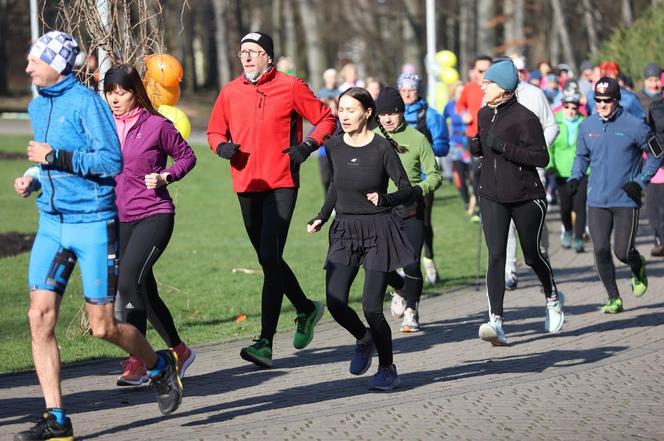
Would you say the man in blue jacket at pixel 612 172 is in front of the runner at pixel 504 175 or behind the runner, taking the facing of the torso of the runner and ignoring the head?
behind

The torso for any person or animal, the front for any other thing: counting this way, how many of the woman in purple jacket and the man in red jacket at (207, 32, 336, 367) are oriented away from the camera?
0

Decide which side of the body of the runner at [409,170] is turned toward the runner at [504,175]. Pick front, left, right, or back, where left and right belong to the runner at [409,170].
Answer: left

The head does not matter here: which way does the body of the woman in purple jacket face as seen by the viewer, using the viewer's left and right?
facing the viewer and to the left of the viewer

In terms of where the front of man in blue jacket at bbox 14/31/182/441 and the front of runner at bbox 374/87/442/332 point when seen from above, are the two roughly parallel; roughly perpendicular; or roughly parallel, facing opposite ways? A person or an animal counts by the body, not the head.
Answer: roughly parallel

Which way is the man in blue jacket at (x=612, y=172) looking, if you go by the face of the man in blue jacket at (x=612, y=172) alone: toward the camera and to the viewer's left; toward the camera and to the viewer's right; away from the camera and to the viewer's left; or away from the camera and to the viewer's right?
toward the camera and to the viewer's left

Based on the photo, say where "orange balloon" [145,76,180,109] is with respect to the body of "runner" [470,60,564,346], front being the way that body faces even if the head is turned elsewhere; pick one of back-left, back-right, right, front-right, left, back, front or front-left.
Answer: front-right

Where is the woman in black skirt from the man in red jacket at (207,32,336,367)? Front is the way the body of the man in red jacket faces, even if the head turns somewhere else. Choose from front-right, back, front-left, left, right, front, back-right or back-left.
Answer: left

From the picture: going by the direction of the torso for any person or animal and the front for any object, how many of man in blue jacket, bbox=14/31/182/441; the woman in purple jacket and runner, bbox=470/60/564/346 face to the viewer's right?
0

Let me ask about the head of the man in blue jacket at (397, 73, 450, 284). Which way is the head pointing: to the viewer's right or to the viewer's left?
to the viewer's left

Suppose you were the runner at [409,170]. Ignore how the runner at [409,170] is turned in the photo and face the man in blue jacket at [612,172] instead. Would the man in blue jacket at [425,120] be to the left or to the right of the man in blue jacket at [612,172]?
left

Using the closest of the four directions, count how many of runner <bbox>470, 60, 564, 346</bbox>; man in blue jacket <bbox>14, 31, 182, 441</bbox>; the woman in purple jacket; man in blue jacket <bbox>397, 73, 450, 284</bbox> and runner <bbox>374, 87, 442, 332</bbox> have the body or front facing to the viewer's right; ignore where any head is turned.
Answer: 0

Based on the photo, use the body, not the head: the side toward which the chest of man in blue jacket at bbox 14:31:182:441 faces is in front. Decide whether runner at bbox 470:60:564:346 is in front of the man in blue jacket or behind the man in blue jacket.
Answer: behind

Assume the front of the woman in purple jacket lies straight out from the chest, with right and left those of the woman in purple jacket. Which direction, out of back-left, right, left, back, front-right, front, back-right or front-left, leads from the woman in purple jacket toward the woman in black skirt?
back-left

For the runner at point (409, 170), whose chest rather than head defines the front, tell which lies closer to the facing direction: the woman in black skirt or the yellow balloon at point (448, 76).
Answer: the woman in black skirt

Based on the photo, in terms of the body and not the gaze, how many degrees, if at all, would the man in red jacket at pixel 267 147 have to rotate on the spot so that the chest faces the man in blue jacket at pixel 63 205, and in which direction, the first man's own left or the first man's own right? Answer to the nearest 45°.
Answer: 0° — they already face them

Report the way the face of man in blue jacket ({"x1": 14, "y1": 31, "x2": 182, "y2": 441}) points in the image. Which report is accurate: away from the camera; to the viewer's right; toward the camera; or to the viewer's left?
to the viewer's left

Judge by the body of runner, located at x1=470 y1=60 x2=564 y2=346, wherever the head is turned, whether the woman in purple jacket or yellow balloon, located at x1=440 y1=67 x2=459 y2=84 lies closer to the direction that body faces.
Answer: the woman in purple jacket
